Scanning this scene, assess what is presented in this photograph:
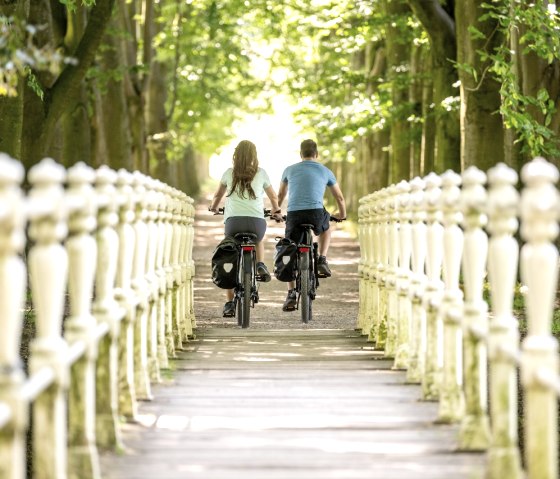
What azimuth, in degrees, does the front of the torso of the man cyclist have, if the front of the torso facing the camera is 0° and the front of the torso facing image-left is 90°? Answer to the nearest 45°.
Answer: approximately 180°

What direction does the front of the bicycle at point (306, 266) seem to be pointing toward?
away from the camera

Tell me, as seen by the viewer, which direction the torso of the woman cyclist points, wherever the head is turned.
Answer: away from the camera

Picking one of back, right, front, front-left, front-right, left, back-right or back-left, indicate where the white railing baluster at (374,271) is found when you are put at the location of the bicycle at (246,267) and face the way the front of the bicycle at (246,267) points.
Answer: back-right

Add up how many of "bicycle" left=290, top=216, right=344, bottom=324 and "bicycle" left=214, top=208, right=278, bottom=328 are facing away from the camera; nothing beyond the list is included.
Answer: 2

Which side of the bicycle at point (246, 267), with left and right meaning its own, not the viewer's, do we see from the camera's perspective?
back

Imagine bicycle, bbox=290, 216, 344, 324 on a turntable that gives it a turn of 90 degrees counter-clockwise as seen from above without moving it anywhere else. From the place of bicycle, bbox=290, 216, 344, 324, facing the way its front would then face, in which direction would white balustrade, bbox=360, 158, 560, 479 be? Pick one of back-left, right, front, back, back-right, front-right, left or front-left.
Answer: left
